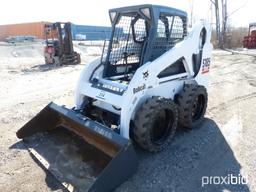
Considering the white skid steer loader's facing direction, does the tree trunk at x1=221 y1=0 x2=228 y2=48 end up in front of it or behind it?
behind

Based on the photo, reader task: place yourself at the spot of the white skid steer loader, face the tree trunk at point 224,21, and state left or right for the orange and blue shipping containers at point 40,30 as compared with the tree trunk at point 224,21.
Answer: left

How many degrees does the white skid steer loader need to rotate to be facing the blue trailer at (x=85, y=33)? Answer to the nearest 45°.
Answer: approximately 135° to its right

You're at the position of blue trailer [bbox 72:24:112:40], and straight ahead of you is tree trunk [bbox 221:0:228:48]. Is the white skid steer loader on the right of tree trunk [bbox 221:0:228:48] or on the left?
right

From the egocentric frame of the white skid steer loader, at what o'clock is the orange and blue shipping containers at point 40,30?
The orange and blue shipping containers is roughly at 4 o'clock from the white skid steer loader.

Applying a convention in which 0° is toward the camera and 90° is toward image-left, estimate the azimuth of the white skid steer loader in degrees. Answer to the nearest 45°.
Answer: approximately 45°
